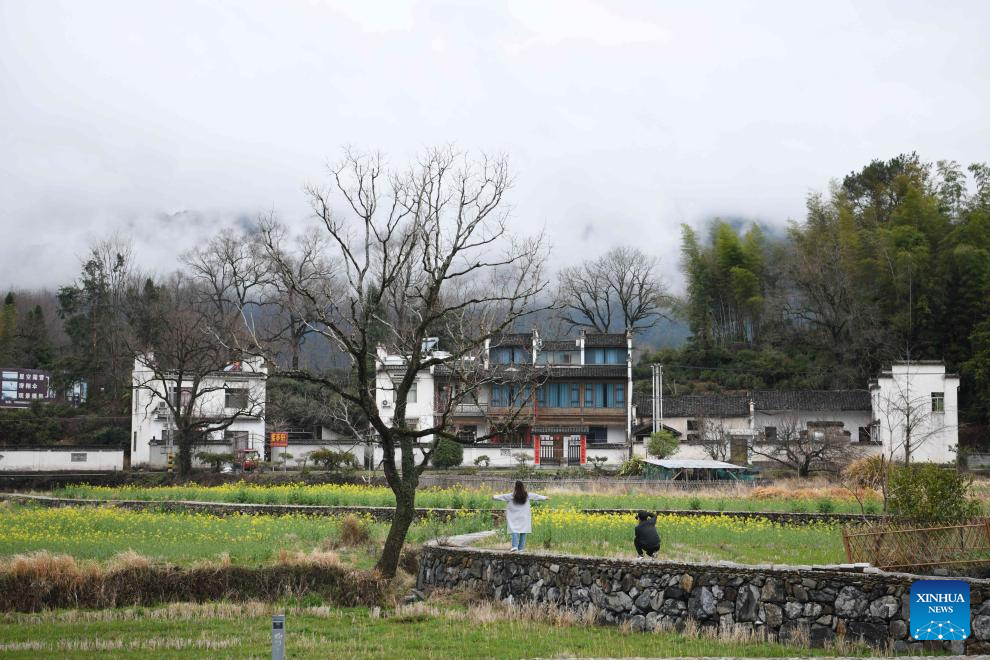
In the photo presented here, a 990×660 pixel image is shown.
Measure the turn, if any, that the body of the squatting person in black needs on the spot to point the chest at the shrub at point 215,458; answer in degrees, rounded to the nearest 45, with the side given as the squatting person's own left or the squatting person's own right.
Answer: approximately 45° to the squatting person's own left

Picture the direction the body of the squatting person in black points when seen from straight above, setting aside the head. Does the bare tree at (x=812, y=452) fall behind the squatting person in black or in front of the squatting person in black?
in front

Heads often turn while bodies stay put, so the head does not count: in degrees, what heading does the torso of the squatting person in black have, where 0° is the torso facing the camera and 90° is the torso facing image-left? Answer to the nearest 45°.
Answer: approximately 180°

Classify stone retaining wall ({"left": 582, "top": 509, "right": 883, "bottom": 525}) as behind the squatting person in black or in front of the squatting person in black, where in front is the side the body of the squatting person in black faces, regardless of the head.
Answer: in front

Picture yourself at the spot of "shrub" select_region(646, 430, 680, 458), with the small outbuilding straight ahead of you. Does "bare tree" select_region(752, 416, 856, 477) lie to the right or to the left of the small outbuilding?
left

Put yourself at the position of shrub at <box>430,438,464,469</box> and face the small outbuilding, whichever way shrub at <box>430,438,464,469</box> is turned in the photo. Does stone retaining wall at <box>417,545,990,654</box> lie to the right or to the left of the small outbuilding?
right

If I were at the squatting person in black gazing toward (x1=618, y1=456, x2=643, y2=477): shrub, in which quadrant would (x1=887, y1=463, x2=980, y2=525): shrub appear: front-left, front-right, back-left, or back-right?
front-right

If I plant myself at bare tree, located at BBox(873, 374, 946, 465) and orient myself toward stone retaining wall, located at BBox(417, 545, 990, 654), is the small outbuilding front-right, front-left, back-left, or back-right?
front-right
